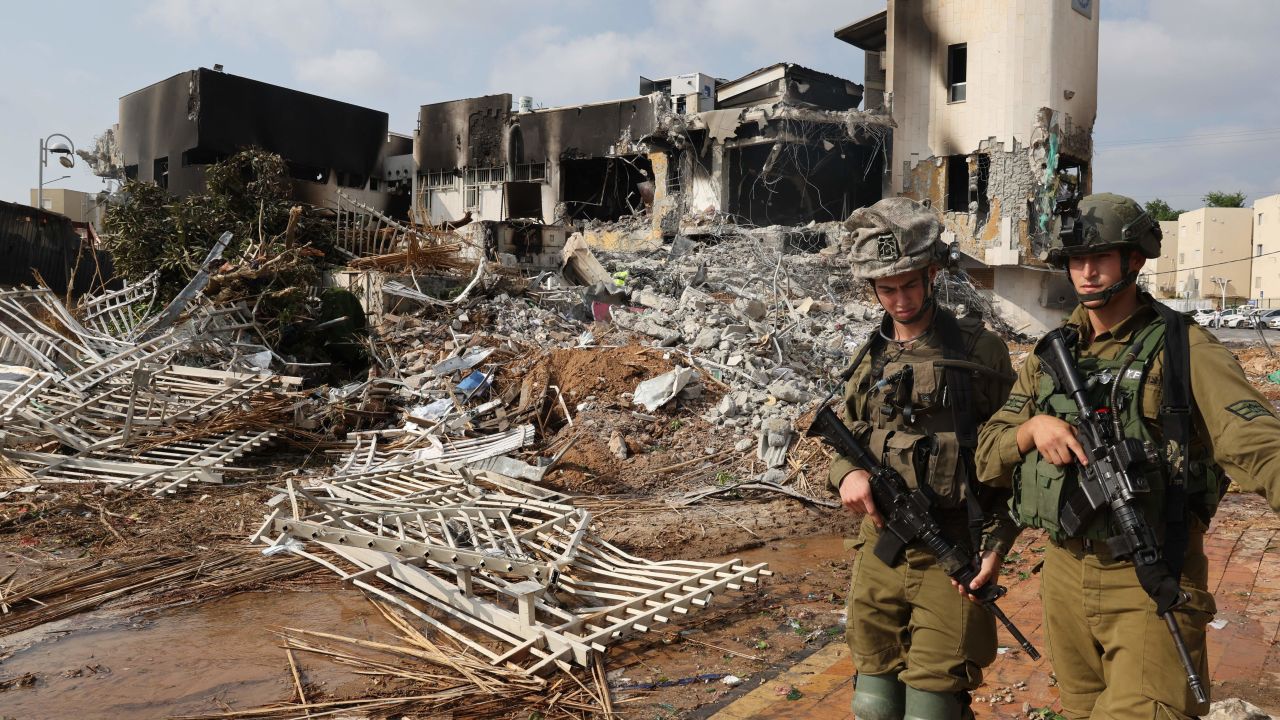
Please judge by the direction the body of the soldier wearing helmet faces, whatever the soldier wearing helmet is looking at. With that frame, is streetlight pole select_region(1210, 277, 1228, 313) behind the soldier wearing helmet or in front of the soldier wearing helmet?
behind

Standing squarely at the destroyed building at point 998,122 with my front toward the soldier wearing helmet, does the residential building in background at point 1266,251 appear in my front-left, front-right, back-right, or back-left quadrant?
back-left

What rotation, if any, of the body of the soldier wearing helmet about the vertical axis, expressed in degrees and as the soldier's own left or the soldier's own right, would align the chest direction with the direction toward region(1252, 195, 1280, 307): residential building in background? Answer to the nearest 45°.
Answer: approximately 135° to the soldier's own right

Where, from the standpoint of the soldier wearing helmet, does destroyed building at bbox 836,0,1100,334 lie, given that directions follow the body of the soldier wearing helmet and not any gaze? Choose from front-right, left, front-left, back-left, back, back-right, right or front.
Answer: back-right

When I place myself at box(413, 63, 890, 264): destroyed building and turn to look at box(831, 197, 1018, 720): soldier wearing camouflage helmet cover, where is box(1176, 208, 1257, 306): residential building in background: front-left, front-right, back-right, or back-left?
back-left

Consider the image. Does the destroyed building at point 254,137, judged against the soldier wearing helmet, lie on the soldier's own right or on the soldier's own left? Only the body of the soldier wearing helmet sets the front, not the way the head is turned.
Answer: on the soldier's own right

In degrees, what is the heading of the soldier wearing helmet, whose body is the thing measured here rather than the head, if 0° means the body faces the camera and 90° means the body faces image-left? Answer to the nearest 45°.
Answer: approximately 45°
